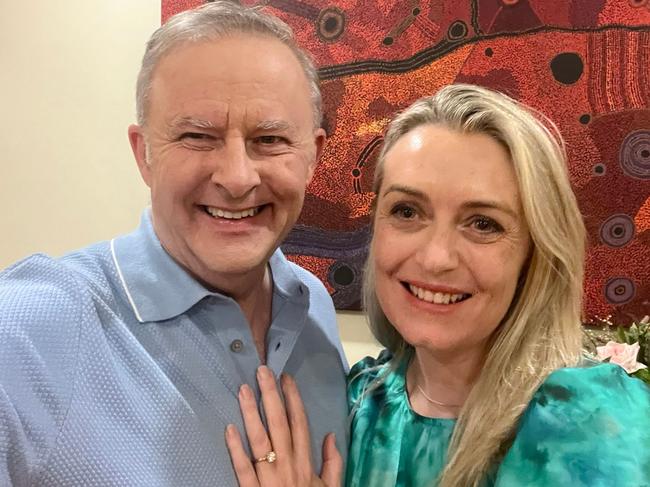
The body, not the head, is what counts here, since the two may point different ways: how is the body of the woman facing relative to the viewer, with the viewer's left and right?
facing the viewer and to the left of the viewer

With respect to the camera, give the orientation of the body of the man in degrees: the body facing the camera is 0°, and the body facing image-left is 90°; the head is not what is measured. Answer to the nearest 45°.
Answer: approximately 315°

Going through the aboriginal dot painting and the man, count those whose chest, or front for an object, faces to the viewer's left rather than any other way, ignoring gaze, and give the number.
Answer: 0

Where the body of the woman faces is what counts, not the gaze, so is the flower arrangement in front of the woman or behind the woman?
behind

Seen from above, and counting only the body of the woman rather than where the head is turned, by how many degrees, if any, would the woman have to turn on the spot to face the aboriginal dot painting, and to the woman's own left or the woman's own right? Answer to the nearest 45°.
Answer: approximately 135° to the woman's own right

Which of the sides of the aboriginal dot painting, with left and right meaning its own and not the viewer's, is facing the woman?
front

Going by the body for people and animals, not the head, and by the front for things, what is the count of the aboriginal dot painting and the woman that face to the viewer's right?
0

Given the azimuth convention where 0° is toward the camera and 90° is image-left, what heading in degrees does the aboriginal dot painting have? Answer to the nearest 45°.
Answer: approximately 0°
